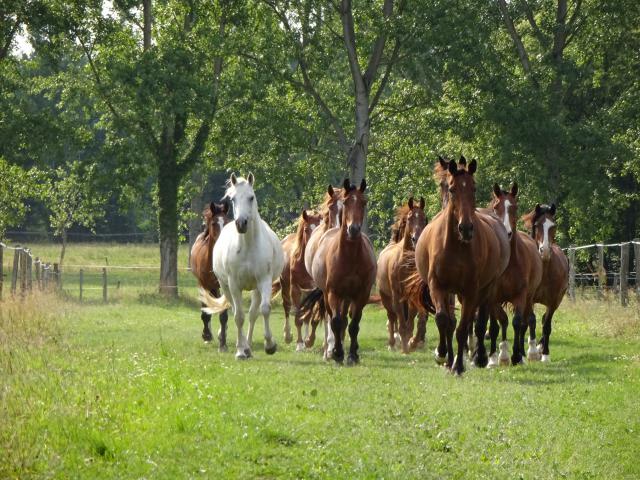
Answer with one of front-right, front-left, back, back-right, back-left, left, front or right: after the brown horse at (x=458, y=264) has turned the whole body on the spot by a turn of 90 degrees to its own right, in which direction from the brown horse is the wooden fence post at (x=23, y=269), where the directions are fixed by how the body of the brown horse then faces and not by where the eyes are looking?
front-right

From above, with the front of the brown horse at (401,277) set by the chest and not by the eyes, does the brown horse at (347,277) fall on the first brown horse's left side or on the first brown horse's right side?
on the first brown horse's right side

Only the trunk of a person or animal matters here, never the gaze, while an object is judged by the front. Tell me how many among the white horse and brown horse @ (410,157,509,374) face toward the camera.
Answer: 2

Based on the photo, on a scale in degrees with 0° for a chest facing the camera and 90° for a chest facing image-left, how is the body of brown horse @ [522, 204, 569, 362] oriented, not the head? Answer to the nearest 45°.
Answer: approximately 0°
